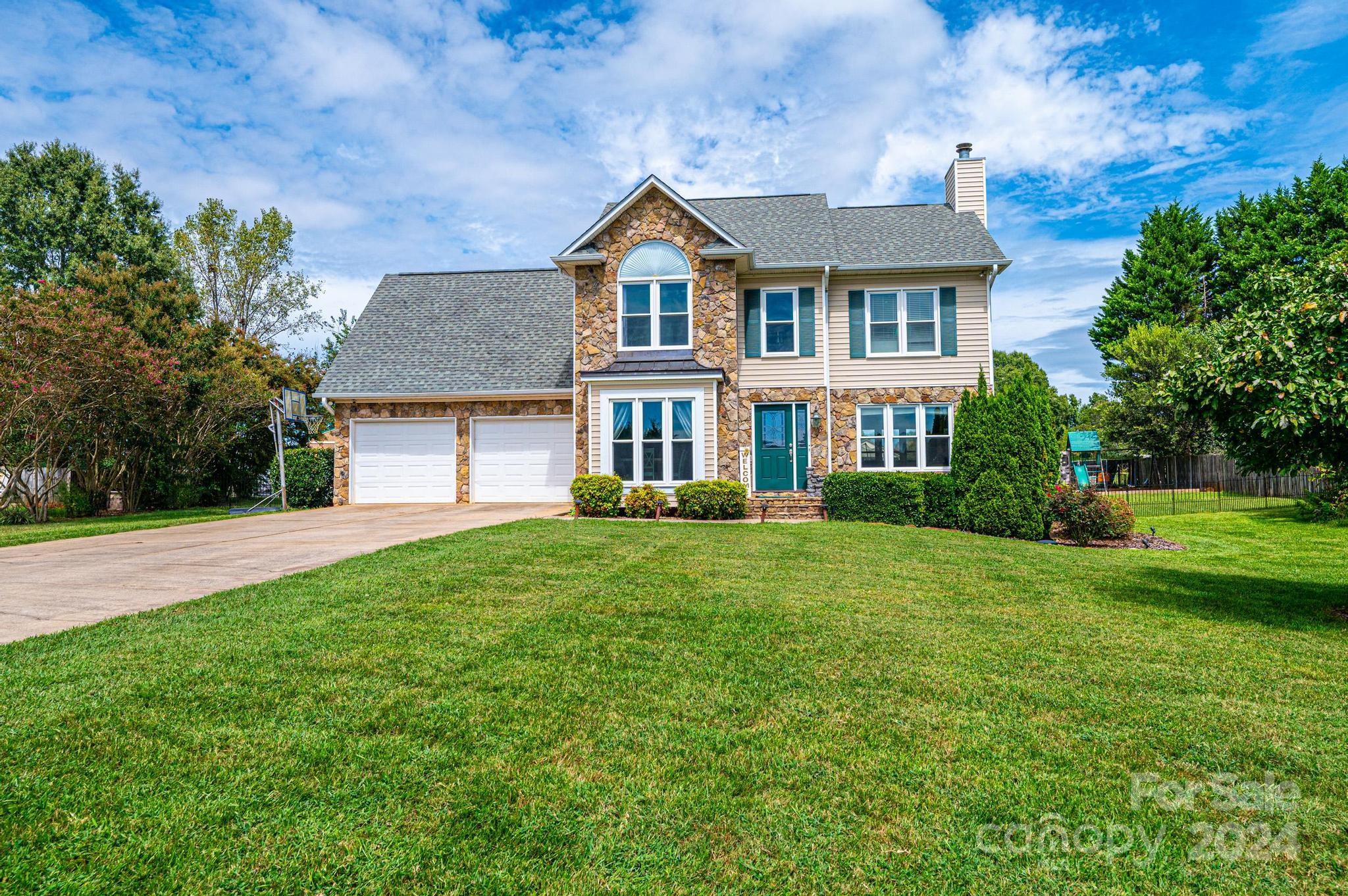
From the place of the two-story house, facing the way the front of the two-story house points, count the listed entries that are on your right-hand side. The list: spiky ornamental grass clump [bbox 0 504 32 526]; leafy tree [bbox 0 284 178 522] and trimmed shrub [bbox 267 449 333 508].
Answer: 3

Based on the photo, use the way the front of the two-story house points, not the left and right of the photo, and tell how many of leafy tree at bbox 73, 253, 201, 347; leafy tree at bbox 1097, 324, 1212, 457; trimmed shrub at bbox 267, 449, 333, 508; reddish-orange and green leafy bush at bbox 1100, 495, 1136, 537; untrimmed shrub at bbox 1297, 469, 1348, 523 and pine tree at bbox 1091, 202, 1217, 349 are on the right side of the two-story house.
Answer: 2

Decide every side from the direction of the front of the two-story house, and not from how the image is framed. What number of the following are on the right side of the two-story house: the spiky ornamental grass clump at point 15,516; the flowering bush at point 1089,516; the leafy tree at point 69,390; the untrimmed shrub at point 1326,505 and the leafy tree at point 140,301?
3

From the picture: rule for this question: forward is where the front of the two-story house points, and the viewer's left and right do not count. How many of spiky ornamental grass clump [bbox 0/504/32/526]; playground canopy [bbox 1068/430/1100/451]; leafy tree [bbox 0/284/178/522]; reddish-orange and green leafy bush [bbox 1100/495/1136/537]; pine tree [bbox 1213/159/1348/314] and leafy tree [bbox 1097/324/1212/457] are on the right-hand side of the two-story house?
2

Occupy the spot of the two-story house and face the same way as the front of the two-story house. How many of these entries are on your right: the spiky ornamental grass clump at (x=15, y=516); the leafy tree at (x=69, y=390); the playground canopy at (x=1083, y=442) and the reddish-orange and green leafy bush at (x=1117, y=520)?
2

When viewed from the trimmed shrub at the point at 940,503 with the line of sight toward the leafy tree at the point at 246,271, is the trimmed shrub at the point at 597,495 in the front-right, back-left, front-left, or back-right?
front-left

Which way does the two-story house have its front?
toward the camera

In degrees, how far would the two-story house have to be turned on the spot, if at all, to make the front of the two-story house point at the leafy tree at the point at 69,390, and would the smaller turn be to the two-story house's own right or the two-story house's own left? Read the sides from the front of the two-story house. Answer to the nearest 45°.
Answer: approximately 90° to the two-story house's own right

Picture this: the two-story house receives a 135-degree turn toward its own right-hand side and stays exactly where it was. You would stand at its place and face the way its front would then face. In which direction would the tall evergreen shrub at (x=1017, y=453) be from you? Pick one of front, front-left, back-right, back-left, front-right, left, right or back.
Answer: back

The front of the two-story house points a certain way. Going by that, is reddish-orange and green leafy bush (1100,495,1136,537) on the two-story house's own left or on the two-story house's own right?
on the two-story house's own left

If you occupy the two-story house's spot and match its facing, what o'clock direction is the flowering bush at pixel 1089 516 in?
The flowering bush is roughly at 10 o'clock from the two-story house.

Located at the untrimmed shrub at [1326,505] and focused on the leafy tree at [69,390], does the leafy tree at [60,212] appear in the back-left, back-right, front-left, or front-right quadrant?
front-right

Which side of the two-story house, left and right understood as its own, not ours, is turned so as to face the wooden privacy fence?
left

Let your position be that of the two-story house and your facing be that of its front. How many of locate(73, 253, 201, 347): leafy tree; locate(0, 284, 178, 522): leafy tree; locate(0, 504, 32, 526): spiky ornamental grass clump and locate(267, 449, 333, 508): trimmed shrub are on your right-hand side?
4

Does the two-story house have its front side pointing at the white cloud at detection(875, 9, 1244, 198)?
no

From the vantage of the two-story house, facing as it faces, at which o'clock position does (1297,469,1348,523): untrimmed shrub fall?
The untrimmed shrub is roughly at 9 o'clock from the two-story house.

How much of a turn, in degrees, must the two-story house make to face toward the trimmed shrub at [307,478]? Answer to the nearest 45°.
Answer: approximately 90° to its right

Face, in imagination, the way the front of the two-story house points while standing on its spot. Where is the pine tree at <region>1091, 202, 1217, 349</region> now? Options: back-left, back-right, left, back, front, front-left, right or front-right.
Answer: back-left

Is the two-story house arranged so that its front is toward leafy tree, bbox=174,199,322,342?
no
